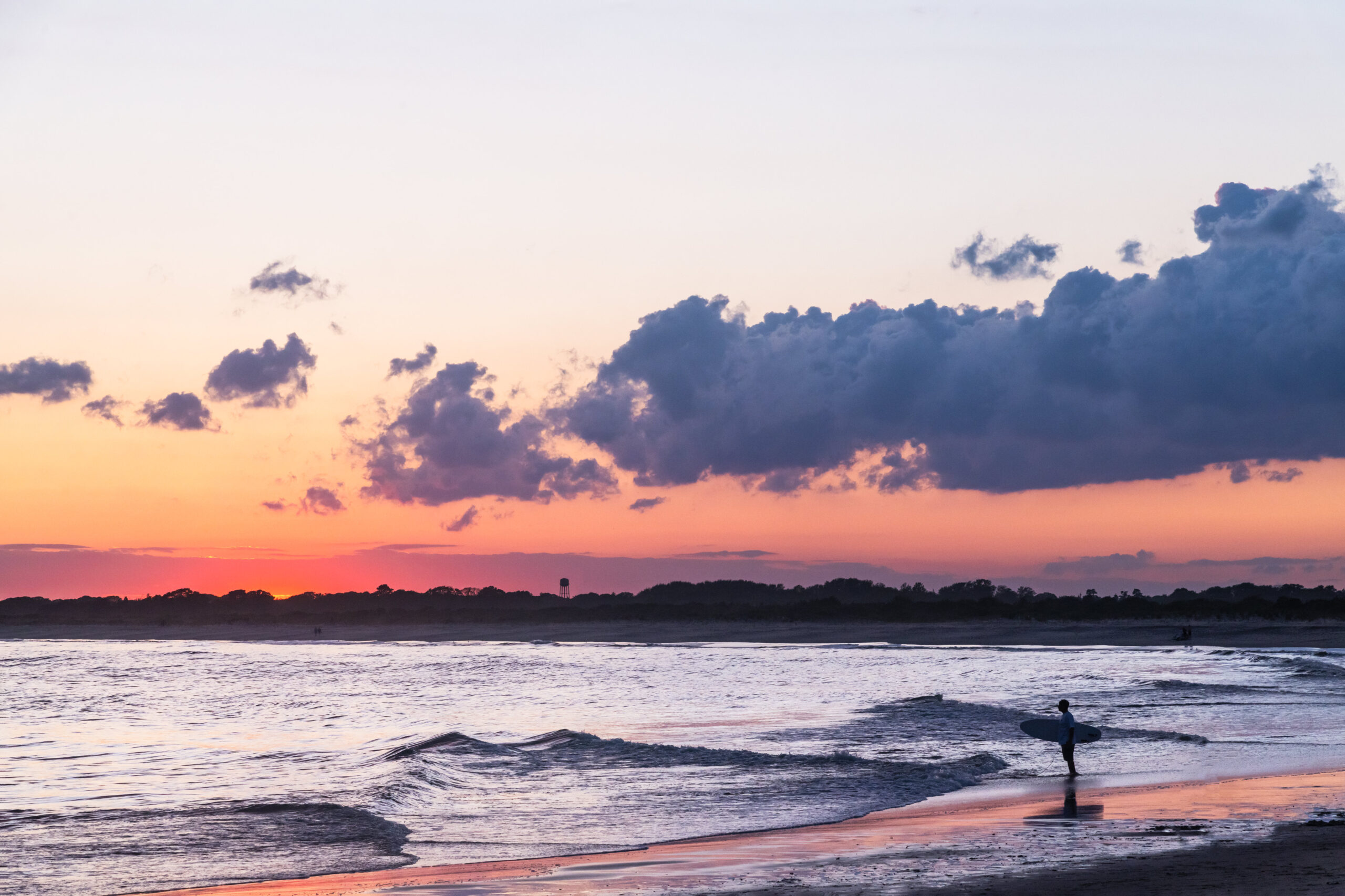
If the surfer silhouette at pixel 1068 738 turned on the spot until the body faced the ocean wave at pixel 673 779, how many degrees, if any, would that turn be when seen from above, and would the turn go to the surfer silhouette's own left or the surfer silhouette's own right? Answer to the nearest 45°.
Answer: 0° — they already face it

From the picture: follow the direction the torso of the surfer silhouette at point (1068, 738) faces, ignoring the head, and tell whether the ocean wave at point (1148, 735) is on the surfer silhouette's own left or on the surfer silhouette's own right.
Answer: on the surfer silhouette's own right

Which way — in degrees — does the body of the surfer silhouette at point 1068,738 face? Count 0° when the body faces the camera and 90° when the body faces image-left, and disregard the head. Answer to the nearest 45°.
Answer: approximately 90°

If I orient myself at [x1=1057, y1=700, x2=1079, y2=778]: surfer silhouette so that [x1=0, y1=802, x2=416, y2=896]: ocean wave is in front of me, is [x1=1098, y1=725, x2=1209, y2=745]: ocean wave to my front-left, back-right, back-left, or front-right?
back-right

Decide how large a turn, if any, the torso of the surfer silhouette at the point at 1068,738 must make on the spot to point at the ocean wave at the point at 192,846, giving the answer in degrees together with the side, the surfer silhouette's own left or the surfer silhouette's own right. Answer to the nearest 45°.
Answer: approximately 45° to the surfer silhouette's own left
